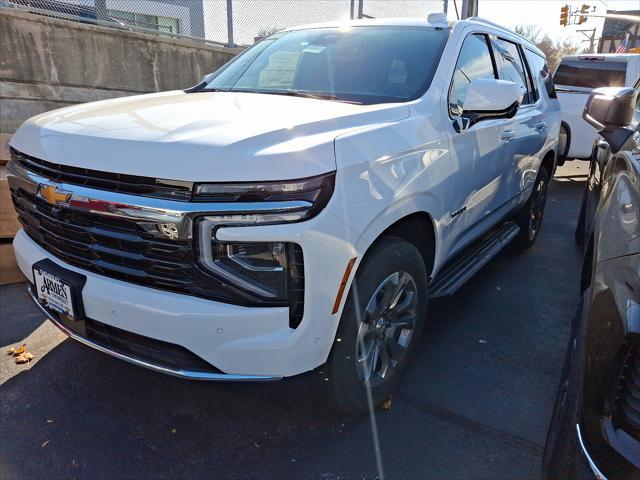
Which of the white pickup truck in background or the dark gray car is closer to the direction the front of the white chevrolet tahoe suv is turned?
the dark gray car

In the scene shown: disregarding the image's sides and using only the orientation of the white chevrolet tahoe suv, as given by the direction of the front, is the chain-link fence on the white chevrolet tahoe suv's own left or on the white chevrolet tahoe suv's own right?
on the white chevrolet tahoe suv's own right

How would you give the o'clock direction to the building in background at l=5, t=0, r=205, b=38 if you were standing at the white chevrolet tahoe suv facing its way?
The building in background is roughly at 4 o'clock from the white chevrolet tahoe suv.

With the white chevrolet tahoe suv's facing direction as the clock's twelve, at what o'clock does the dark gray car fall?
The dark gray car is roughly at 9 o'clock from the white chevrolet tahoe suv.

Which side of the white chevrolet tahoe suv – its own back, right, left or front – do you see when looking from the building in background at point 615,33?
back

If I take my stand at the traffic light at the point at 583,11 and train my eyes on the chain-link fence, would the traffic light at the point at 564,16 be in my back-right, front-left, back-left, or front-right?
front-right

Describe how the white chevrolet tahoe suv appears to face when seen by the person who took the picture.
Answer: facing the viewer and to the left of the viewer

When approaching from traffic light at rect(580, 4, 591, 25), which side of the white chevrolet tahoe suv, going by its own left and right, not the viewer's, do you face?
back

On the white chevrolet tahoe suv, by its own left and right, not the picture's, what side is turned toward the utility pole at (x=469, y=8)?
back

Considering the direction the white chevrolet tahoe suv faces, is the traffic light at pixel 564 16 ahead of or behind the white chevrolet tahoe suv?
behind

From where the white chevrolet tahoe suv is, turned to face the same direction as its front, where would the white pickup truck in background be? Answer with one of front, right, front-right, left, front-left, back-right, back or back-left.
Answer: back
